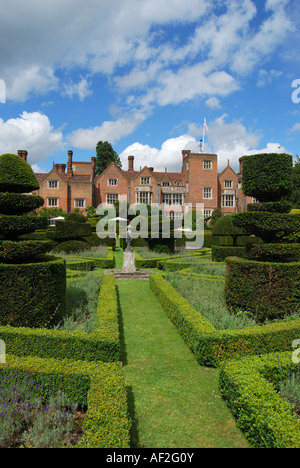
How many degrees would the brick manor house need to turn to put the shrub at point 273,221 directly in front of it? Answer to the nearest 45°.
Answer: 0° — it already faces it

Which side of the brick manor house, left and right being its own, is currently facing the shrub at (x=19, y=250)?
front

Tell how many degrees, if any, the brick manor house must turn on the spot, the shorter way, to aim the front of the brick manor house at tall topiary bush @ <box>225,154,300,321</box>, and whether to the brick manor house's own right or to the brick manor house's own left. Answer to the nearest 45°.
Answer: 0° — it already faces it

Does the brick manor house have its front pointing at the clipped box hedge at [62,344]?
yes

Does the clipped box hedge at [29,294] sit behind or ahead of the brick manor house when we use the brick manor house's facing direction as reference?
ahead

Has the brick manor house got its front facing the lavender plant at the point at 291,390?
yes

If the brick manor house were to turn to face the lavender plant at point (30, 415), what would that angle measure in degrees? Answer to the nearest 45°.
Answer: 0° — it already faces it

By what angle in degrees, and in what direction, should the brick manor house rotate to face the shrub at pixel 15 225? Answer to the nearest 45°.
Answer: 0° — it already faces it

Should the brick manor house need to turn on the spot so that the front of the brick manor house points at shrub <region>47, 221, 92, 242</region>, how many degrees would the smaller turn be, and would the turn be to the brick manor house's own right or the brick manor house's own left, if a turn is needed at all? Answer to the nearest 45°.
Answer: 0° — it already faces it

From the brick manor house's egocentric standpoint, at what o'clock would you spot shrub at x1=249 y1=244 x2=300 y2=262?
The shrub is roughly at 12 o'clock from the brick manor house.

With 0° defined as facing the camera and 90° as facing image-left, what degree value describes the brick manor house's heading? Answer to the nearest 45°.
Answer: approximately 0°

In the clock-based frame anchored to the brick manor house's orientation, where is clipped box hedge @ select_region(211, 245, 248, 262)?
The clipped box hedge is roughly at 12 o'clock from the brick manor house.

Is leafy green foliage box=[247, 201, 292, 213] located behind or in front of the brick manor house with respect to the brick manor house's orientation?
in front
